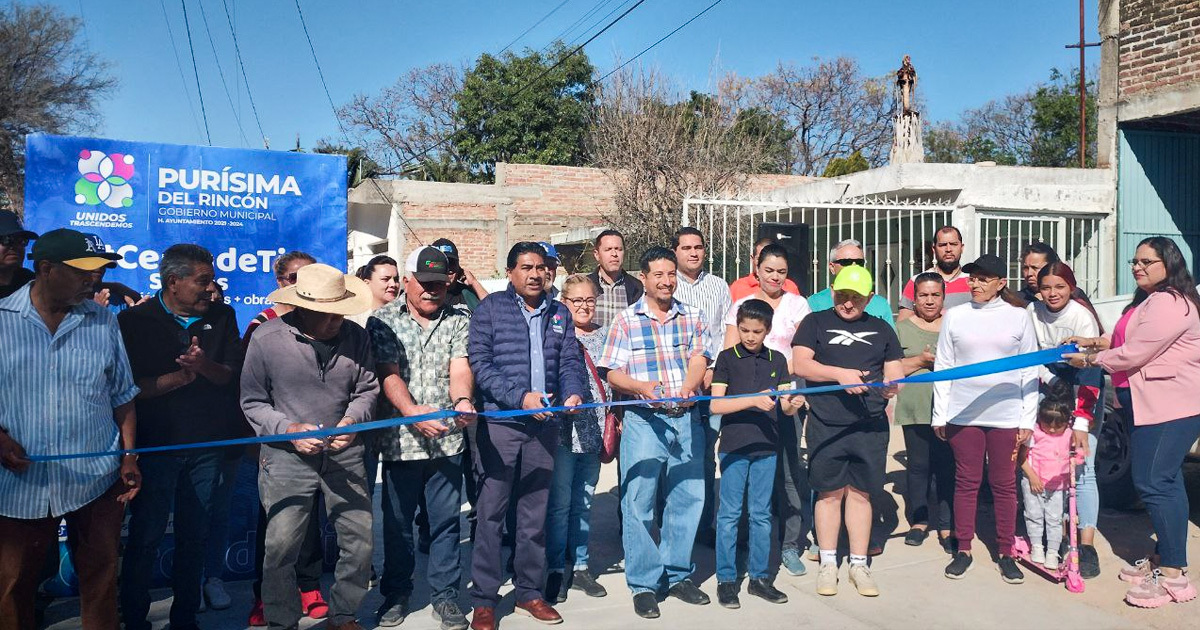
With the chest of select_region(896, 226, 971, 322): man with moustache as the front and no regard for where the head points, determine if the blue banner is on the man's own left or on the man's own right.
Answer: on the man's own right

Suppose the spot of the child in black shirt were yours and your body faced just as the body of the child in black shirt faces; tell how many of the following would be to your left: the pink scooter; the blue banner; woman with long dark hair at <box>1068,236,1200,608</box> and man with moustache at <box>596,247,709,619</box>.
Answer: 2
